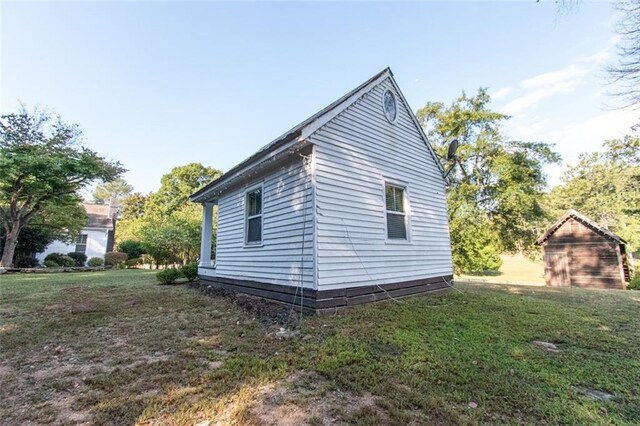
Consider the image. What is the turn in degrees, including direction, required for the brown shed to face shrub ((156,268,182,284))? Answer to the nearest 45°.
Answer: approximately 45° to its right

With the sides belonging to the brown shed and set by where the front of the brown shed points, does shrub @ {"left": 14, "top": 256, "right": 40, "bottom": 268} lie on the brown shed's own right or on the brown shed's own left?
on the brown shed's own right

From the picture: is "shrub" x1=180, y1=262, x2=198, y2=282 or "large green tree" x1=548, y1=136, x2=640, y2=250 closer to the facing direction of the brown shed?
the shrub

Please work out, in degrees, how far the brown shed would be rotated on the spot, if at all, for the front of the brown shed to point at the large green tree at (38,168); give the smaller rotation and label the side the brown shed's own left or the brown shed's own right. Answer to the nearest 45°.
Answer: approximately 45° to the brown shed's own right

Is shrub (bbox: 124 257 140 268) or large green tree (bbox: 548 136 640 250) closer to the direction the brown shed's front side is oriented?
the shrub

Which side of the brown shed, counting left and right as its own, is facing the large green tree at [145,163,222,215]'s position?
right

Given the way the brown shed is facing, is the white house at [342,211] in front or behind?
in front

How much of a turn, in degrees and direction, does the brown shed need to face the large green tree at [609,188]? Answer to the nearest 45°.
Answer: approximately 180°

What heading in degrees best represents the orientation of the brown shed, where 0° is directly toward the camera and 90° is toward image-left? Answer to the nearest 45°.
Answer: approximately 0°

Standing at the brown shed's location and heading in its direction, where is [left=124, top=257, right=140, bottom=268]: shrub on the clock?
The shrub is roughly at 2 o'clock from the brown shed.

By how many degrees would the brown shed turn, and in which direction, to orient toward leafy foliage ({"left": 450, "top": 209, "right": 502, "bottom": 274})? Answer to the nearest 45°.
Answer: approximately 90° to its right

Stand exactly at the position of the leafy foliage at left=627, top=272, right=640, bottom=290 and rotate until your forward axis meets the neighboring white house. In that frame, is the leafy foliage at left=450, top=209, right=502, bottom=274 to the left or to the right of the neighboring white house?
right

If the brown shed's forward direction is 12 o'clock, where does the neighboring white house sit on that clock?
The neighboring white house is roughly at 2 o'clock from the brown shed.

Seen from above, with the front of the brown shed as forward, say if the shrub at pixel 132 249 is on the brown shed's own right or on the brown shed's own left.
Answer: on the brown shed's own right
